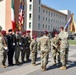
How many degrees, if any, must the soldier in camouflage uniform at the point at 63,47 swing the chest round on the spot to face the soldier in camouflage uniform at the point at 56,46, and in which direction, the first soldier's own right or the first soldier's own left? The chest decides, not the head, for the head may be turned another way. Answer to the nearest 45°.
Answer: approximately 45° to the first soldier's own right
